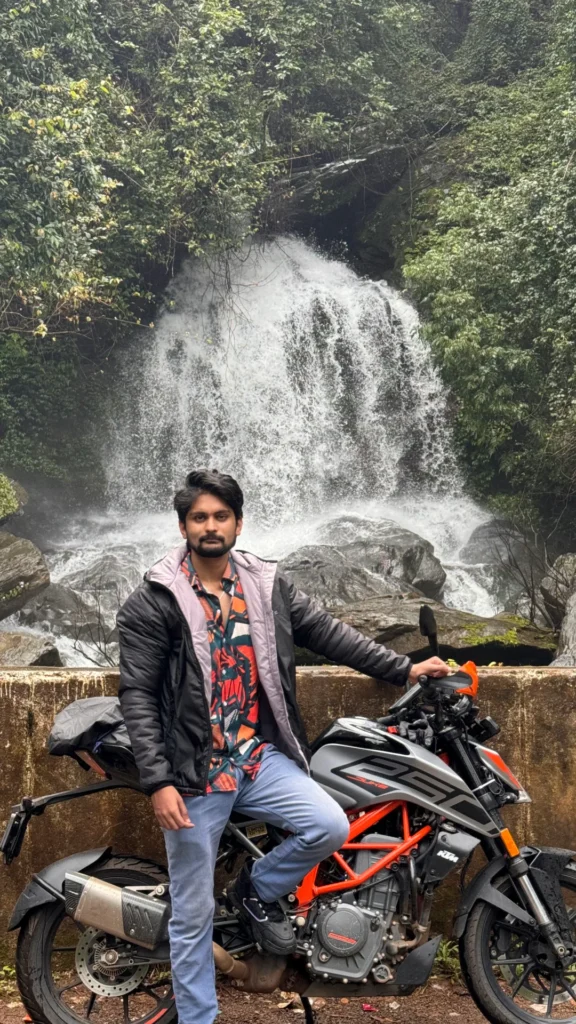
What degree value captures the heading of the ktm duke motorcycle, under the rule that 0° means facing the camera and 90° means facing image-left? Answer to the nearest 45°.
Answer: approximately 270°

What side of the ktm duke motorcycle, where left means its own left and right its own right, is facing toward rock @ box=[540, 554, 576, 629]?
left

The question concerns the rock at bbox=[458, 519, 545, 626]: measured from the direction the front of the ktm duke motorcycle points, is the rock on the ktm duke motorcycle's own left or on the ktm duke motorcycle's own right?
on the ktm duke motorcycle's own left

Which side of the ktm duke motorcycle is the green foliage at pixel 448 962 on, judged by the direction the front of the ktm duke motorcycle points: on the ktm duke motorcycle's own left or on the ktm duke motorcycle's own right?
on the ktm duke motorcycle's own left

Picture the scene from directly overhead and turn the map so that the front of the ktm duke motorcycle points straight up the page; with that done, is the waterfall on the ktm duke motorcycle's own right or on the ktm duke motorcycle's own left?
on the ktm duke motorcycle's own left
